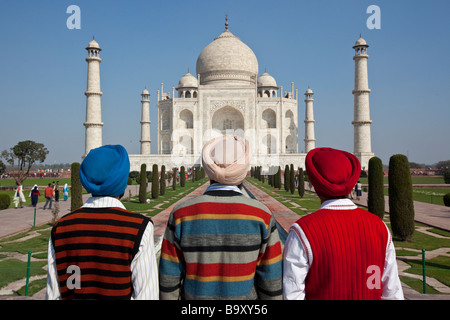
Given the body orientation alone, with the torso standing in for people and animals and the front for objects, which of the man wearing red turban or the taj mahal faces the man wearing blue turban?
the taj mahal

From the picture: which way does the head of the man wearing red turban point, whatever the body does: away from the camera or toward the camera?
away from the camera

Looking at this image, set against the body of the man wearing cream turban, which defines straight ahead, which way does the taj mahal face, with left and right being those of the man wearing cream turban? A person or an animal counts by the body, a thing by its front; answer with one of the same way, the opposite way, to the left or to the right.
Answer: the opposite way

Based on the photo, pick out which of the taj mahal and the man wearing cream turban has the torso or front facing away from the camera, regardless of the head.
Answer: the man wearing cream turban

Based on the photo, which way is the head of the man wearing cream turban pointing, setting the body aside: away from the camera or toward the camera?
away from the camera

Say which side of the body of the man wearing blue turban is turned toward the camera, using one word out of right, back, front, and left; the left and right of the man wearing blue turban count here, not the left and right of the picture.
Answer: back

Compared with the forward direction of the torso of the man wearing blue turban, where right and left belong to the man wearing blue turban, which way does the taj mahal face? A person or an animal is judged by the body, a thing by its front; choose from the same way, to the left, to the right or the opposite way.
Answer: the opposite way

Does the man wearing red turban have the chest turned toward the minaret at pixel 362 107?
yes

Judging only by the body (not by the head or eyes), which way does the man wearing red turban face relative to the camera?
away from the camera

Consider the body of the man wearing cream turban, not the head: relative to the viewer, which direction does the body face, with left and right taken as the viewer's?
facing away from the viewer

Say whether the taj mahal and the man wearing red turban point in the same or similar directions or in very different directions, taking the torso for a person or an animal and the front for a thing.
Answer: very different directions

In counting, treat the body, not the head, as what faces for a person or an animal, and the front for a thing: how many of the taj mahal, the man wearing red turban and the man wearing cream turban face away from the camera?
2

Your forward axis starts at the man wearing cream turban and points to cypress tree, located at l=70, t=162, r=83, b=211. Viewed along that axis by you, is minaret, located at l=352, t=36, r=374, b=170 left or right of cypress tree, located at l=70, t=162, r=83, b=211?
right
